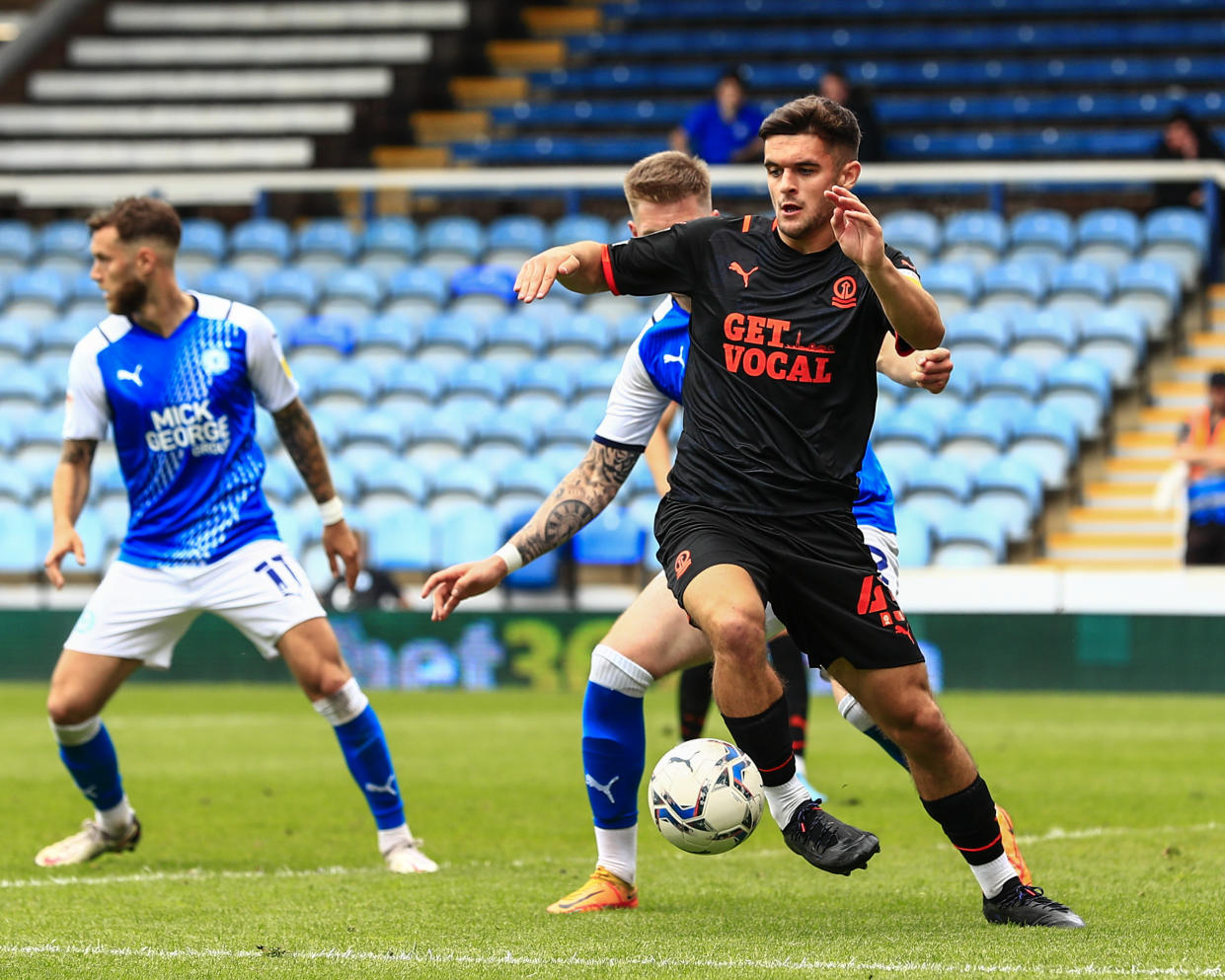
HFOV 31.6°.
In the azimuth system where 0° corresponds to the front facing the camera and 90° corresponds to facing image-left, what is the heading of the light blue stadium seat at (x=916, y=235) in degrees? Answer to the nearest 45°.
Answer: approximately 0°

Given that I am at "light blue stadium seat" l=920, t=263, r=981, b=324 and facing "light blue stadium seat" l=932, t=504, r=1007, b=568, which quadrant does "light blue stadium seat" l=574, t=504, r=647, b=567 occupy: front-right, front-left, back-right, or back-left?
front-right

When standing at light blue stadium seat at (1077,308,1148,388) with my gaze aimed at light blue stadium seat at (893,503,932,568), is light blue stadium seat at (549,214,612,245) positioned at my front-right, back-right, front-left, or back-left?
front-right

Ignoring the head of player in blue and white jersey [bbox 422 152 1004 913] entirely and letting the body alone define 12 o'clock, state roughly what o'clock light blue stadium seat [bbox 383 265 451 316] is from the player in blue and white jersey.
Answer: The light blue stadium seat is roughly at 4 o'clock from the player in blue and white jersey.

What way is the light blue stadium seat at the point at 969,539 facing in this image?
toward the camera

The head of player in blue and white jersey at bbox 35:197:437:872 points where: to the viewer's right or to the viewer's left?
to the viewer's left

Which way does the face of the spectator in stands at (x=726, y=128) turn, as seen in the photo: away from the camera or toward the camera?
toward the camera

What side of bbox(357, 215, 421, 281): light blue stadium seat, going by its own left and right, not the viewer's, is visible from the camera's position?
front

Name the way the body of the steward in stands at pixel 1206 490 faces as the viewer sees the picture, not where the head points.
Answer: toward the camera

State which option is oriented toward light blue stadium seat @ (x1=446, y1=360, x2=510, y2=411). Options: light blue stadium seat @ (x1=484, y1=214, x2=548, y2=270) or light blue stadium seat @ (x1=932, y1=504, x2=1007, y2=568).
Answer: light blue stadium seat @ (x1=484, y1=214, x2=548, y2=270)

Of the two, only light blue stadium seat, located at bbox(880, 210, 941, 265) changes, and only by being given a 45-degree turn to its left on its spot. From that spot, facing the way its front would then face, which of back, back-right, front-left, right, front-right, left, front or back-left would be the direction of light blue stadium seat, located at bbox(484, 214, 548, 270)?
back-right

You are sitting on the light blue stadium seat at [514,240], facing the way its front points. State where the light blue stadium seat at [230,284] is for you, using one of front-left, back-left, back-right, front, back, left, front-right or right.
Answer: right

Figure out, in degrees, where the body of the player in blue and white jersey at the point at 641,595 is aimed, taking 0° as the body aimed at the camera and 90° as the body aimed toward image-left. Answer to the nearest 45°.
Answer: approximately 45°

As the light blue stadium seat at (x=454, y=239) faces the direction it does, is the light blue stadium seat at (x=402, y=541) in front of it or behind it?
in front

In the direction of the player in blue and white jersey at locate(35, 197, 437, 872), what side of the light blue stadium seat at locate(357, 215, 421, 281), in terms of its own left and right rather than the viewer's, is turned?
front

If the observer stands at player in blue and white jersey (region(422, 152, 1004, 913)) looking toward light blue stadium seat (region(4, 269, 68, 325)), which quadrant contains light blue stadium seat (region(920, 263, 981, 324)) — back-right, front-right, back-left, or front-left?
front-right
